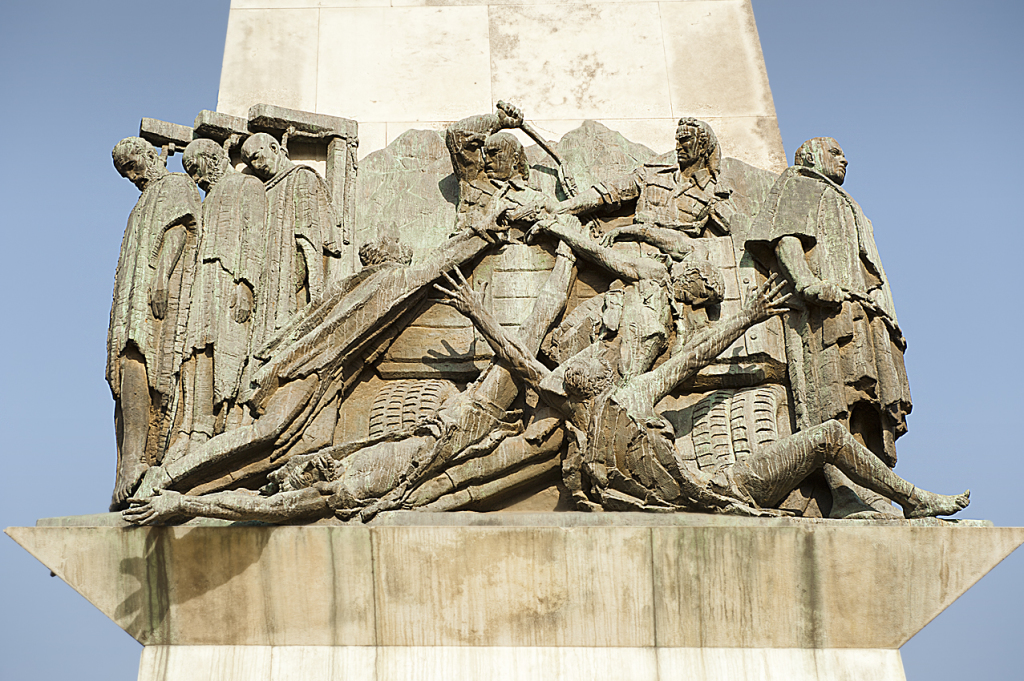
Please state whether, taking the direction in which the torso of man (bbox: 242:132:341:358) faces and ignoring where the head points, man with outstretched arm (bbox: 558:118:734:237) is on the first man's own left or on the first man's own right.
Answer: on the first man's own left
